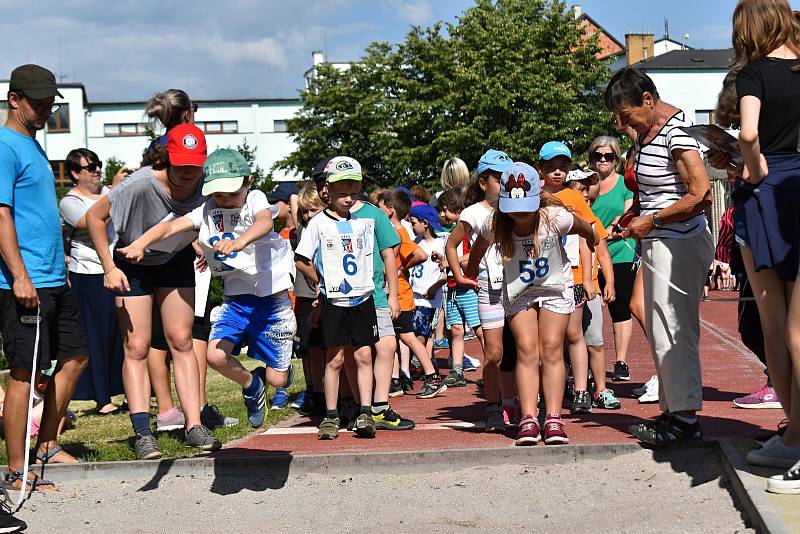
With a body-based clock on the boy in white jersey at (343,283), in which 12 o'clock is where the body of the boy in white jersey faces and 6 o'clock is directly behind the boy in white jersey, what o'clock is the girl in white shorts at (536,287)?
The girl in white shorts is roughly at 10 o'clock from the boy in white jersey.

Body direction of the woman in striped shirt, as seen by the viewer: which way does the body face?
to the viewer's left

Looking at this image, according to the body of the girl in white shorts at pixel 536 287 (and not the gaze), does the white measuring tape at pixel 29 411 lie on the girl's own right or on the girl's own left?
on the girl's own right

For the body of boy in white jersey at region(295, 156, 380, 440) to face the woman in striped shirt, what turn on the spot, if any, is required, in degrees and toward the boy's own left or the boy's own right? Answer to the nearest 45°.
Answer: approximately 45° to the boy's own left

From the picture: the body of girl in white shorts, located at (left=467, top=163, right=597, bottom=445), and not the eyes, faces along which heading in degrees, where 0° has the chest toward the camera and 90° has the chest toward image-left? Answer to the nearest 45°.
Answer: approximately 0°

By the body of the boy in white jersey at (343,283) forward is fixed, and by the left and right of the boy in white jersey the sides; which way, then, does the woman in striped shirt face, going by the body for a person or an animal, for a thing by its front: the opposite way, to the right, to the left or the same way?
to the right

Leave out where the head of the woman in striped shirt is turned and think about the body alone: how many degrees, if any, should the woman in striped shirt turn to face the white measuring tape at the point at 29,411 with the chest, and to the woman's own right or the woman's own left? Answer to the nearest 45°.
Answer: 0° — they already face it
